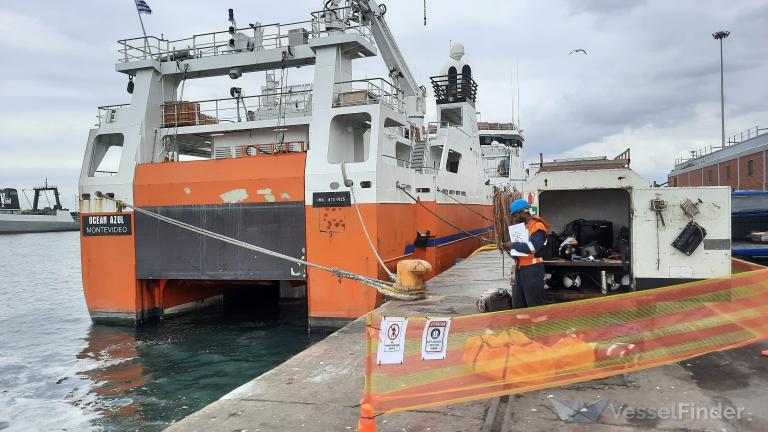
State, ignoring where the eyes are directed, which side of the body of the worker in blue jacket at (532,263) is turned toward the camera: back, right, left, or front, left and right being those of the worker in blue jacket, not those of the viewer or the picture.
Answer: left

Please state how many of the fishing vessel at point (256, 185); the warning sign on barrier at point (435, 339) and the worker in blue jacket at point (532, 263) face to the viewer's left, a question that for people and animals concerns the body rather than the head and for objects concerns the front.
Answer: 1

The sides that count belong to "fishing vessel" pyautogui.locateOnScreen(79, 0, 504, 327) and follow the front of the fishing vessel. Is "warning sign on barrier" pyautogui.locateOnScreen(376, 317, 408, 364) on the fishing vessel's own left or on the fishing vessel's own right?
on the fishing vessel's own right

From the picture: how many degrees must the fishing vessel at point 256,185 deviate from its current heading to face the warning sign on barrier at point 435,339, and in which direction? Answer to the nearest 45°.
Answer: approximately 135° to its right

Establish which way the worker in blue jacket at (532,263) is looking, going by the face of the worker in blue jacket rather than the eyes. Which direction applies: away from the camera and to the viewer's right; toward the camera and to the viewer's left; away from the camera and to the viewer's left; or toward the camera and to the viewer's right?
toward the camera and to the viewer's left

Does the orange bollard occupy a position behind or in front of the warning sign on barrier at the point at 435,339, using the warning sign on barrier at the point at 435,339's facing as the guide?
behind

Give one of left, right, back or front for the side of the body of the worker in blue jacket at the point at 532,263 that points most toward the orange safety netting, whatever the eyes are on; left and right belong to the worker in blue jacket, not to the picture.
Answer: left

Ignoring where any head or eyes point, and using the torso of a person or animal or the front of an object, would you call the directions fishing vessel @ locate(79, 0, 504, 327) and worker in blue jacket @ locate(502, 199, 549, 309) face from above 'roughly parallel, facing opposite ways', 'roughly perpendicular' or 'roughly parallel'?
roughly perpendicular

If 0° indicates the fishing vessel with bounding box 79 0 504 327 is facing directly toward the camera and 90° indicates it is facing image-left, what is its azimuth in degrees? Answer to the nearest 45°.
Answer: approximately 225°

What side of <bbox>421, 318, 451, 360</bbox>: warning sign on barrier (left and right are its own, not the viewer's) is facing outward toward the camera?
front

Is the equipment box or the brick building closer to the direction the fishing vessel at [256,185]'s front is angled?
the brick building

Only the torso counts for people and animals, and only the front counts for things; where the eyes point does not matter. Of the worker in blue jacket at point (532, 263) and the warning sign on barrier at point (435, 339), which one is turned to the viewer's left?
the worker in blue jacket
